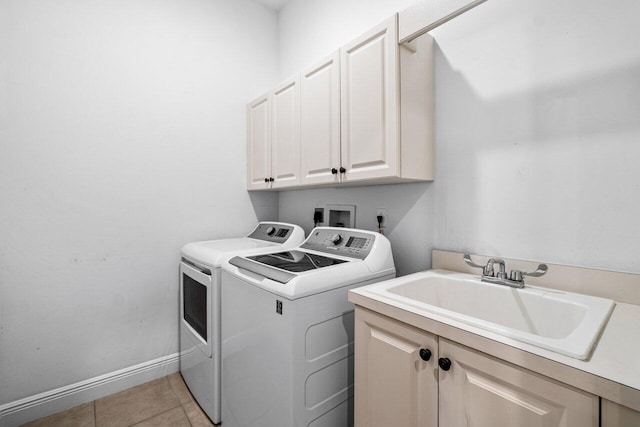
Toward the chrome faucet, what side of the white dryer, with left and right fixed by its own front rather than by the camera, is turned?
left

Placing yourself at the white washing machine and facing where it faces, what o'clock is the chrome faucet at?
The chrome faucet is roughly at 8 o'clock from the white washing machine.

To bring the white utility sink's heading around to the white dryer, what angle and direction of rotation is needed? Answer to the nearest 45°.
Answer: approximately 45° to its right

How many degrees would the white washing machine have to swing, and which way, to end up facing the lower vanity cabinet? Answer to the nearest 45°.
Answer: approximately 90° to its left

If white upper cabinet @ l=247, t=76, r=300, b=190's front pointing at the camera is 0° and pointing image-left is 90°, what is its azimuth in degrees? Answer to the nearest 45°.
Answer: approximately 45°

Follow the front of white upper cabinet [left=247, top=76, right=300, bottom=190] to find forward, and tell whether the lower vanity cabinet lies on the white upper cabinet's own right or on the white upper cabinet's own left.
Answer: on the white upper cabinet's own left
